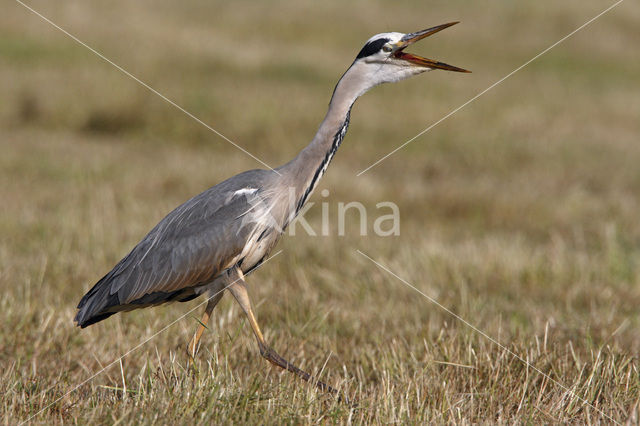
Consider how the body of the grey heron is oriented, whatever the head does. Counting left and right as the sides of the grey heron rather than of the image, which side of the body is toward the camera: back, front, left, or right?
right
